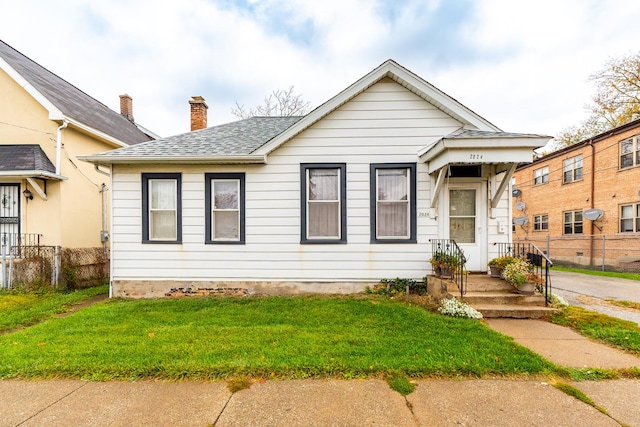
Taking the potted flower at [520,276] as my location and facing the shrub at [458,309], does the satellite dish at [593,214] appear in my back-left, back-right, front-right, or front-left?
back-right

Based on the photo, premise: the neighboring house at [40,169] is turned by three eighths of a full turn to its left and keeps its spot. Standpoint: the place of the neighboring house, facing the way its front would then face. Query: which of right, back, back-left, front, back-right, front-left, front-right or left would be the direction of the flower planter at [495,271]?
right

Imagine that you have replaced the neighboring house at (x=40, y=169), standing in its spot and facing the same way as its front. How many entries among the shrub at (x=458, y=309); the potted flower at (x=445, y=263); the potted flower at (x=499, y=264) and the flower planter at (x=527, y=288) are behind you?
0

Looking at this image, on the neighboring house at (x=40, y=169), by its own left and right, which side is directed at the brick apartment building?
left

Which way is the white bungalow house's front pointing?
toward the camera

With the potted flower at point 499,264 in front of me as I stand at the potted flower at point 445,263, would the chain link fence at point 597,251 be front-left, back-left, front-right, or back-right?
front-left

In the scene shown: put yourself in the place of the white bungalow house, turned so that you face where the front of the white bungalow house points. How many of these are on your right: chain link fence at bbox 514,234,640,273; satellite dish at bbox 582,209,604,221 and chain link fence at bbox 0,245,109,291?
1

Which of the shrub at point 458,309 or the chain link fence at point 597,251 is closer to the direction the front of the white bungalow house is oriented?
the shrub

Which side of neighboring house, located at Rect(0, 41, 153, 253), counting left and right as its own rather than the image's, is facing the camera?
front

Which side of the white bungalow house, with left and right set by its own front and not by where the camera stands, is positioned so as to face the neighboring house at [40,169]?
right

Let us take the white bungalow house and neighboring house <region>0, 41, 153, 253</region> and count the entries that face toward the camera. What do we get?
2

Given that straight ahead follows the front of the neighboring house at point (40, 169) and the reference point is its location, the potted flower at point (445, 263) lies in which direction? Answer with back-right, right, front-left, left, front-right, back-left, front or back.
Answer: front-left

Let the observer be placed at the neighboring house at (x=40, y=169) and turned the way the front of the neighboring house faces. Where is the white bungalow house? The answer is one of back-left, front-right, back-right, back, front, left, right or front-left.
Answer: front-left

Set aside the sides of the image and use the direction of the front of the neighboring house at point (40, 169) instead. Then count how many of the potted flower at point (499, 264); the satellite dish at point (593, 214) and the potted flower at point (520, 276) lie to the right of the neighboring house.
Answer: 0
